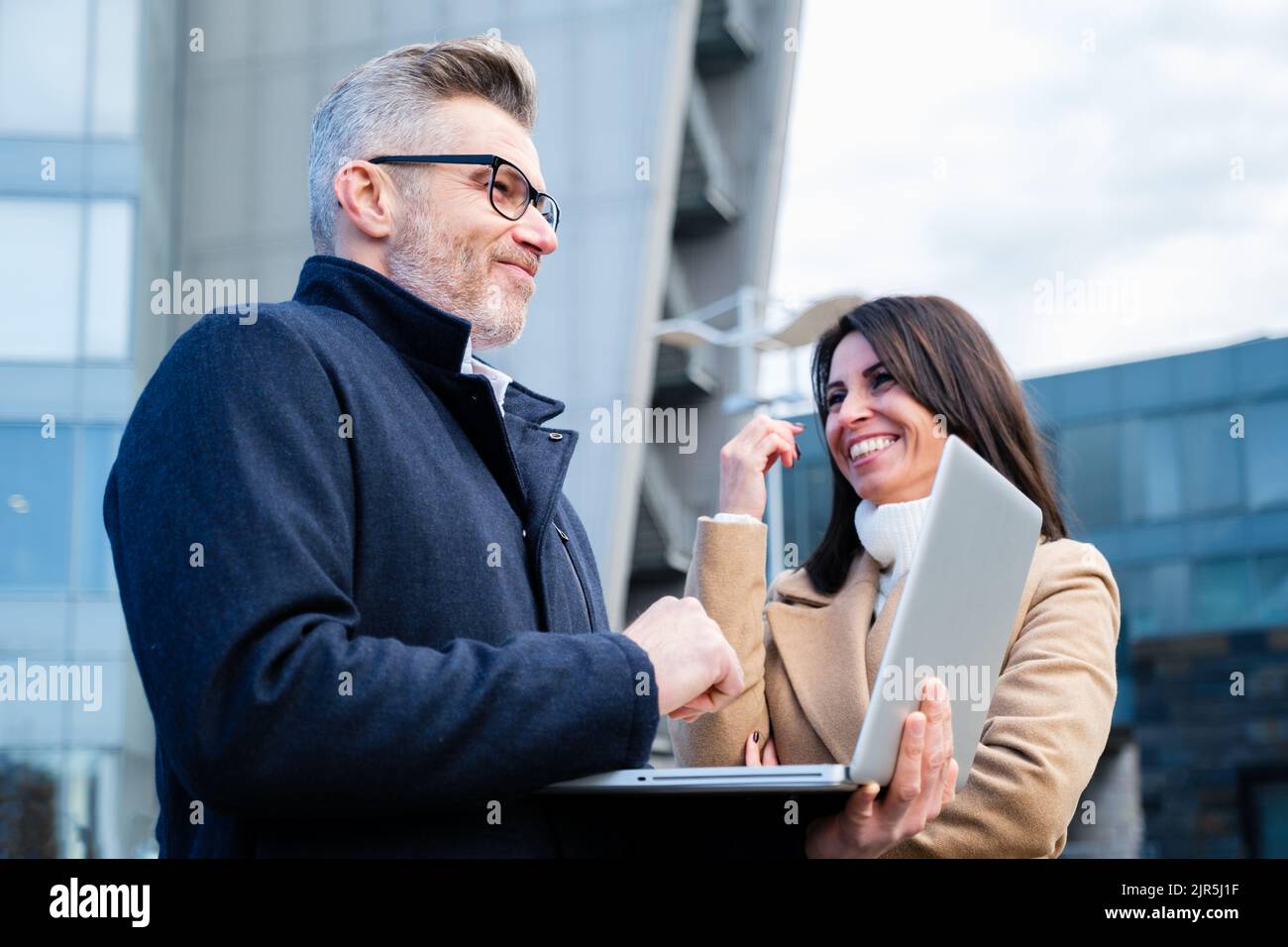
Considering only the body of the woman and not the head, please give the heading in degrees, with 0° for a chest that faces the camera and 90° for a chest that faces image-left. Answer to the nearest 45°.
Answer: approximately 45°

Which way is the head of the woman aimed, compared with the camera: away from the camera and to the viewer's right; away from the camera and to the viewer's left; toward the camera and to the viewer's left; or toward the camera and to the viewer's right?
toward the camera and to the viewer's left

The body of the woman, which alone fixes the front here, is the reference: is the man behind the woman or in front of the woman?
in front
